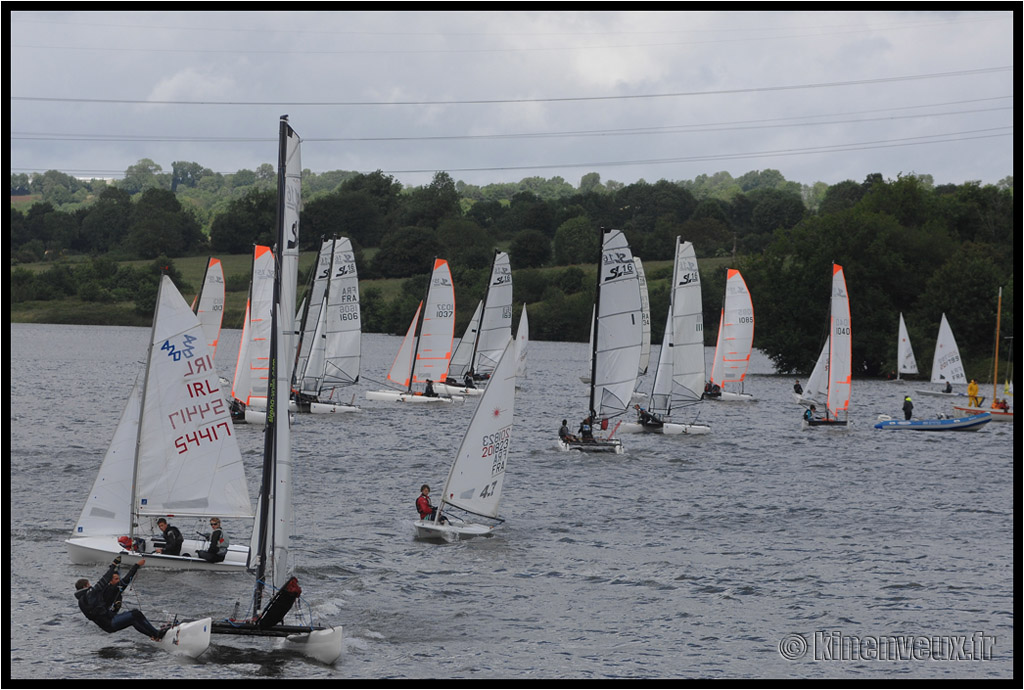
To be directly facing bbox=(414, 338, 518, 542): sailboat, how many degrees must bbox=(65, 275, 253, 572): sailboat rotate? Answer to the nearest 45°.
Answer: approximately 180°

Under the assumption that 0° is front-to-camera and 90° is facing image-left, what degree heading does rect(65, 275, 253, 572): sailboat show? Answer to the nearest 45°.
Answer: approximately 90°
